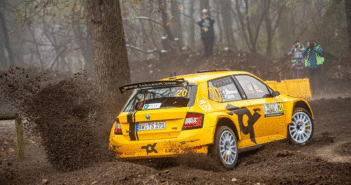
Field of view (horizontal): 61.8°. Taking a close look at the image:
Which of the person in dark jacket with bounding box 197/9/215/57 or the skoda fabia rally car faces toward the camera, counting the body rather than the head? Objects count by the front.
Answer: the person in dark jacket

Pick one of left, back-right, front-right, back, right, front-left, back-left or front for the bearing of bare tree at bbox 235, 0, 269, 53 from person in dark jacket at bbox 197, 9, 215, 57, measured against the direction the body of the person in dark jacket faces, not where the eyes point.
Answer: back-left

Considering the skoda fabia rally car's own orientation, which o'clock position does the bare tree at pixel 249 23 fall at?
The bare tree is roughly at 11 o'clock from the skoda fabia rally car.

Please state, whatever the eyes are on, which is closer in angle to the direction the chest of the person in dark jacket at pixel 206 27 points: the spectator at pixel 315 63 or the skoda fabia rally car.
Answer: the skoda fabia rally car

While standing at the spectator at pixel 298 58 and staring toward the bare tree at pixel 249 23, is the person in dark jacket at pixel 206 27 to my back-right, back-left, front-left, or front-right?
front-left

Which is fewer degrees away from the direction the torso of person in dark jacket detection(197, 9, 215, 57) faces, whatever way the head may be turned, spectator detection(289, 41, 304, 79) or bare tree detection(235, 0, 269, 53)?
the spectator

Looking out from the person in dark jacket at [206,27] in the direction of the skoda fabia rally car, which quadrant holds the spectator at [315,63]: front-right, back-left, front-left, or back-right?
front-left

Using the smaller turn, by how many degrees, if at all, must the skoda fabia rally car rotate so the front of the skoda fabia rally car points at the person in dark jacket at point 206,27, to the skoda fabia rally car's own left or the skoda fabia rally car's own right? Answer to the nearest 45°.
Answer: approximately 45° to the skoda fabia rally car's own left

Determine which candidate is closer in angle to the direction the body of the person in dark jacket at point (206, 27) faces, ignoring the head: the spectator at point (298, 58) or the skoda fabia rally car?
the skoda fabia rally car

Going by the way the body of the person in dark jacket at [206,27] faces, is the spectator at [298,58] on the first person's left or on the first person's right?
on the first person's left

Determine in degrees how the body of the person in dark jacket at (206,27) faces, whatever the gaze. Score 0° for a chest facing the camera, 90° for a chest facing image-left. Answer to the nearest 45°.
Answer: approximately 0°

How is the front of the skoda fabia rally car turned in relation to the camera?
facing away from the viewer and to the right of the viewer

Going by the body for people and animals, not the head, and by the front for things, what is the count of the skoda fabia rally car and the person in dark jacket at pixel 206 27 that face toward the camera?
1

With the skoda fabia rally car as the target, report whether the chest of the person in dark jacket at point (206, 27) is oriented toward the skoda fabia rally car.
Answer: yes

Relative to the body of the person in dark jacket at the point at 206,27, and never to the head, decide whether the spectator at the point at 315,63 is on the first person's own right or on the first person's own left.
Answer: on the first person's own left
